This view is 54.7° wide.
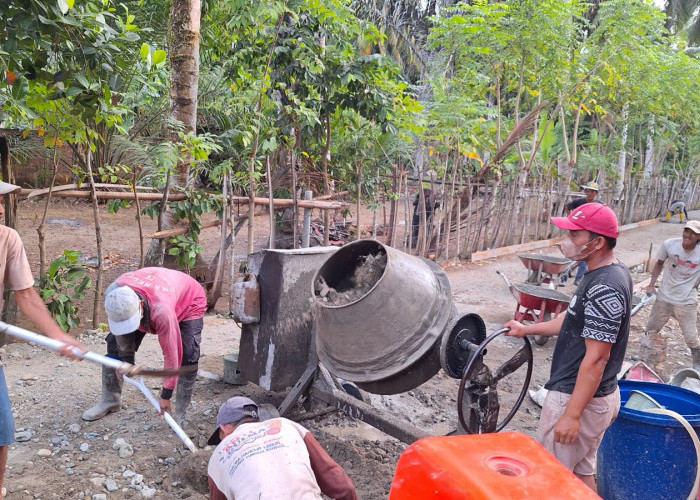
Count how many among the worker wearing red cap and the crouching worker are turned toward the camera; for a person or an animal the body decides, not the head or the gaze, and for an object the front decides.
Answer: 0

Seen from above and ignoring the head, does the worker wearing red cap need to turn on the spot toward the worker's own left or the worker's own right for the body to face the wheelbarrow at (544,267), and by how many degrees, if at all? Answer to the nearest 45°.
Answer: approximately 90° to the worker's own right

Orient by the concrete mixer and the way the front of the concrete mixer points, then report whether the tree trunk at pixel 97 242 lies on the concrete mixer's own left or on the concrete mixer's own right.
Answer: on the concrete mixer's own right

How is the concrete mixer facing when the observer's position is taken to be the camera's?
facing the viewer and to the left of the viewer

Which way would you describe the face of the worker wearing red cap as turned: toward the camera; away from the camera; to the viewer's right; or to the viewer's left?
to the viewer's left

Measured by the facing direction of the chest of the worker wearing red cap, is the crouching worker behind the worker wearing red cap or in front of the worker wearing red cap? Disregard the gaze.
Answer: in front

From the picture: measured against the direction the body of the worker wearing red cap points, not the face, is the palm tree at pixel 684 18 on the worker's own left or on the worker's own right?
on the worker's own right

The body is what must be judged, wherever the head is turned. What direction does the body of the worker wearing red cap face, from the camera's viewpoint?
to the viewer's left

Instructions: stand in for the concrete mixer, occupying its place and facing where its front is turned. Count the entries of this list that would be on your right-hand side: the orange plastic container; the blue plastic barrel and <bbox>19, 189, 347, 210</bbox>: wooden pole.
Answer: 1

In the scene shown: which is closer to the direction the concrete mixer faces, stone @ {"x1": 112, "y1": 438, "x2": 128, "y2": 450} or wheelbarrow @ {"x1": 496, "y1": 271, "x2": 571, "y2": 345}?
the stone

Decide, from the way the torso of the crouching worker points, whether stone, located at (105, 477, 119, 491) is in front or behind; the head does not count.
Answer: in front

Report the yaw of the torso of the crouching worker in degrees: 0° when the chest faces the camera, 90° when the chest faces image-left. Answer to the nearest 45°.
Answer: approximately 135°

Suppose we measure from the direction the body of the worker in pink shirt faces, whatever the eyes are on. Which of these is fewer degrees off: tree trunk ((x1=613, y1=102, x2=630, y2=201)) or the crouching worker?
the crouching worker
